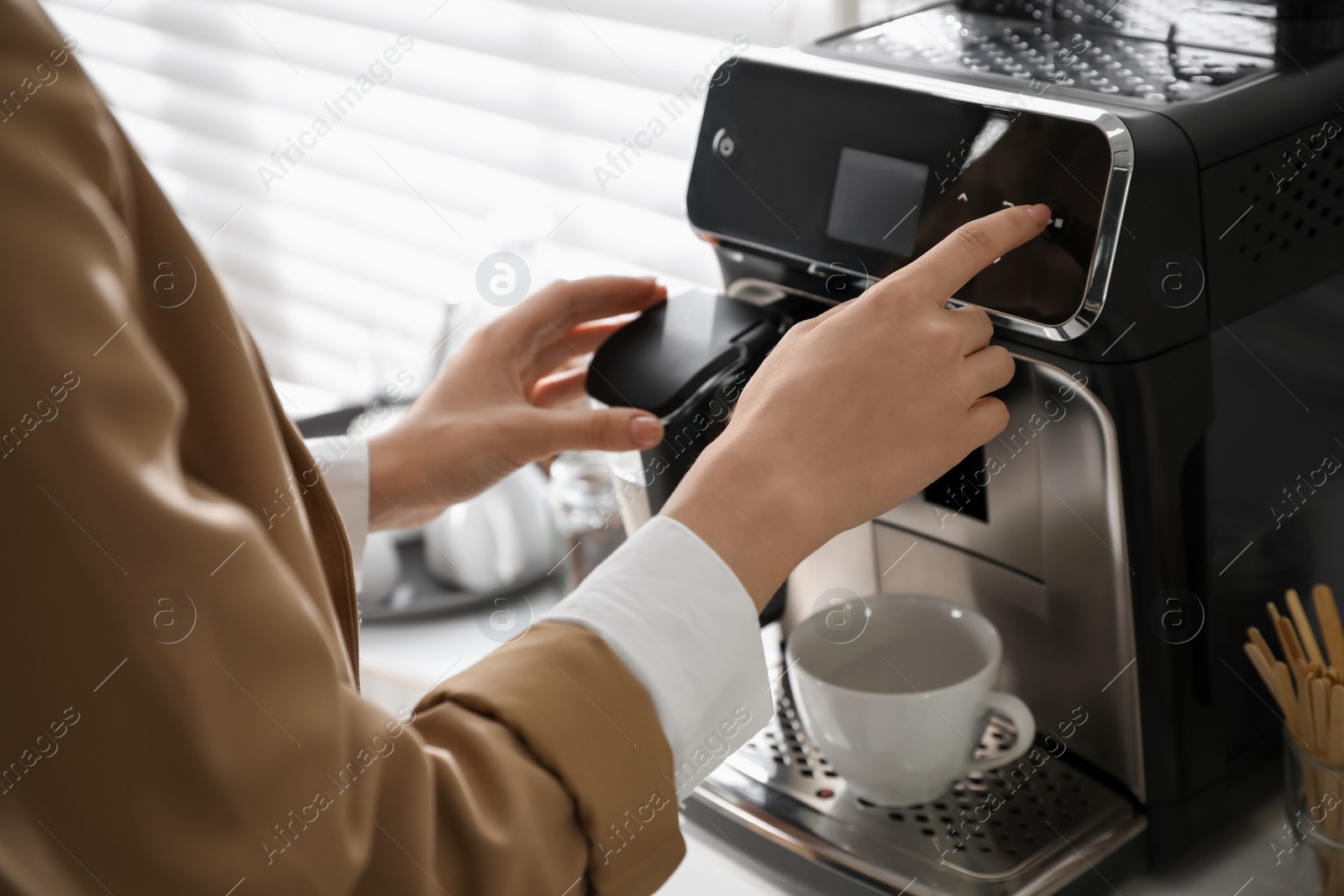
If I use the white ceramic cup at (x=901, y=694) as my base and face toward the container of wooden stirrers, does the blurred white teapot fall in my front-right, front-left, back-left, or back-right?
back-left

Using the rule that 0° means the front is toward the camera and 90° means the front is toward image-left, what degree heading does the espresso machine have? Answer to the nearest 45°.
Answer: approximately 45°
